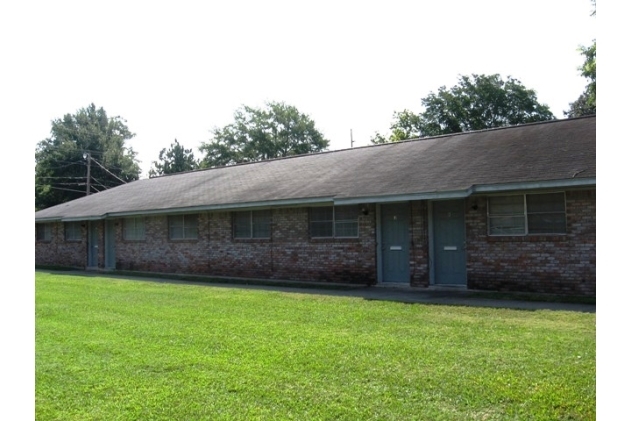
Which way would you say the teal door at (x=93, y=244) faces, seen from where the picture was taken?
facing the viewer and to the left of the viewer

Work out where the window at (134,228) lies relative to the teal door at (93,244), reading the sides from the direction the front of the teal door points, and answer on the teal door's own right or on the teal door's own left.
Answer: on the teal door's own left
